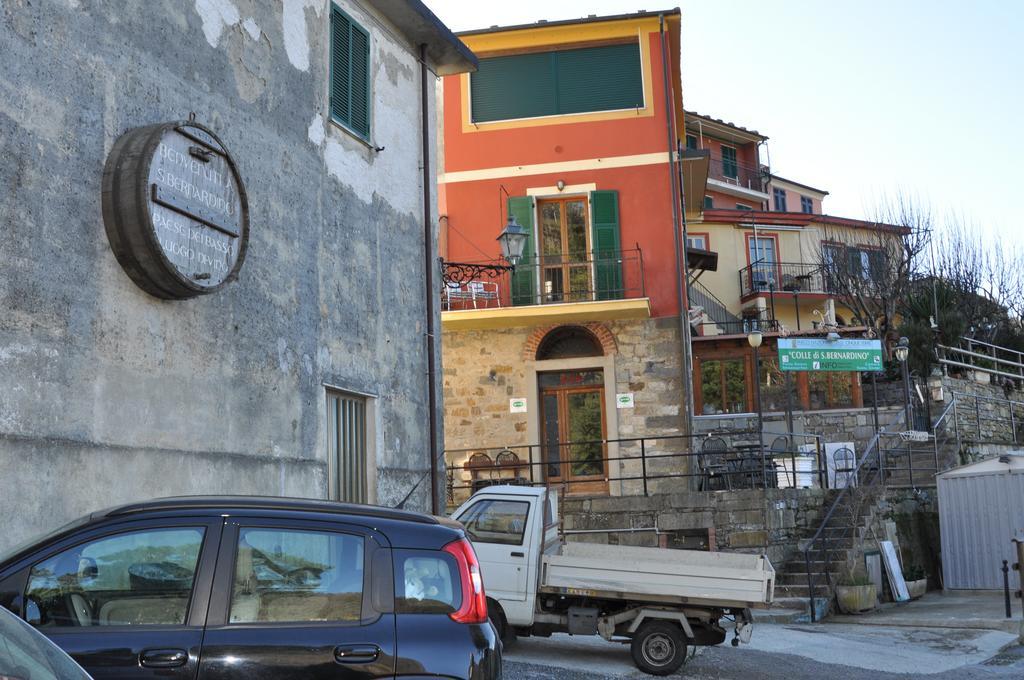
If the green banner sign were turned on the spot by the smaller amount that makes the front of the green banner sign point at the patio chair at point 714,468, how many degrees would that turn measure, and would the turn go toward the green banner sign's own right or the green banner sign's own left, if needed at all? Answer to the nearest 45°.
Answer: approximately 45° to the green banner sign's own right

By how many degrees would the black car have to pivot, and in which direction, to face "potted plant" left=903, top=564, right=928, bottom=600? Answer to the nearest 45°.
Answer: approximately 135° to its right

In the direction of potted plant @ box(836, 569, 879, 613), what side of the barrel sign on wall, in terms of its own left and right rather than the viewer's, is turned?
left

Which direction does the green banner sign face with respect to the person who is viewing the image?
facing the viewer

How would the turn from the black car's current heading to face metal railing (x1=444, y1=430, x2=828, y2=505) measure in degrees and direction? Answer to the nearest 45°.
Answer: approximately 135° to its right

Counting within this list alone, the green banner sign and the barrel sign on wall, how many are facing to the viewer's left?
0

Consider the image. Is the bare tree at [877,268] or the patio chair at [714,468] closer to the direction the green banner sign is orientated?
the patio chair

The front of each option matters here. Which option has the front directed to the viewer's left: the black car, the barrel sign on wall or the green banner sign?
the black car

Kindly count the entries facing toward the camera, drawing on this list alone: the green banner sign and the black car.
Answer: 1

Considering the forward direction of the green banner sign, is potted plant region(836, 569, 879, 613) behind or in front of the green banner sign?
in front

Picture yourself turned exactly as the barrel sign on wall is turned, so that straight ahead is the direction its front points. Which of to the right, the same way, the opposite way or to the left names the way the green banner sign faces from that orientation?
to the right

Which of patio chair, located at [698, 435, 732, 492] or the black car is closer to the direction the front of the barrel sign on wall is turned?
the black car

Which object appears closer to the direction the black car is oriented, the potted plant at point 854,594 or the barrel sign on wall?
the barrel sign on wall

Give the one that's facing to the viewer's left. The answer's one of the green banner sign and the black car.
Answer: the black car

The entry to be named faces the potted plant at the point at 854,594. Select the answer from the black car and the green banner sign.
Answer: the green banner sign

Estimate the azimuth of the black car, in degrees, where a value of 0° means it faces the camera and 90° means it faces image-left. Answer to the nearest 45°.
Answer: approximately 90°

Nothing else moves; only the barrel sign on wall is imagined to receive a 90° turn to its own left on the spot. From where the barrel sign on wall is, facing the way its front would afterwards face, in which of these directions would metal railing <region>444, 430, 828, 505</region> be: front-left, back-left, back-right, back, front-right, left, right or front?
front

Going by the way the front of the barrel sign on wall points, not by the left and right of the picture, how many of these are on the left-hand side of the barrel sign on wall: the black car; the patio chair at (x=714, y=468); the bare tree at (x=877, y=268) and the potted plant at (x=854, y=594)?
3
